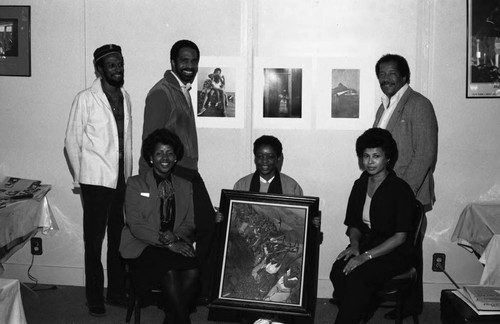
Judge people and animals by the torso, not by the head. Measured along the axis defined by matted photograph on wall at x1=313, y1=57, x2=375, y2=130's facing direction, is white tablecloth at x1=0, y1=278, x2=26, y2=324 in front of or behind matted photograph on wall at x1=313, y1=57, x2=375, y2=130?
in front

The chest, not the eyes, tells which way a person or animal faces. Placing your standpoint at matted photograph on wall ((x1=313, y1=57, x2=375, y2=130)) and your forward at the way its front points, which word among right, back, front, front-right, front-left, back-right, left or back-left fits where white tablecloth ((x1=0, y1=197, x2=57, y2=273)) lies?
right

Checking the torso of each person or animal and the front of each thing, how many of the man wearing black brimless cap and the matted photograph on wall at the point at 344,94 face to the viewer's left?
0

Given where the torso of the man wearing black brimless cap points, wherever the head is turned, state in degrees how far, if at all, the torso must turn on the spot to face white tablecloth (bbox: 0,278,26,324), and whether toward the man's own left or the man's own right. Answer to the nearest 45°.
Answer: approximately 45° to the man's own right

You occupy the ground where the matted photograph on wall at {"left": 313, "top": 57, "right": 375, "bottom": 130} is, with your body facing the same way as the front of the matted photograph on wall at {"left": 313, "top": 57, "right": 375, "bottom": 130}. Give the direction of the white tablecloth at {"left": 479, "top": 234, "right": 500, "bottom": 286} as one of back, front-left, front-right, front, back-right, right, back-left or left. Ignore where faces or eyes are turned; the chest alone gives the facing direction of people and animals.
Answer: front-left

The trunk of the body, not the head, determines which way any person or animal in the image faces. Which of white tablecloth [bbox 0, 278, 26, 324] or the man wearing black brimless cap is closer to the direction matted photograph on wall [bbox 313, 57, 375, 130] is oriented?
the white tablecloth

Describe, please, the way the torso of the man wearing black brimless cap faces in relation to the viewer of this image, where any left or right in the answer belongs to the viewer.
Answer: facing the viewer and to the right of the viewer

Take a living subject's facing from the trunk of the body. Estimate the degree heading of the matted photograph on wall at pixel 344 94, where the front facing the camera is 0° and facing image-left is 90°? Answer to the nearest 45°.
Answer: approximately 0°
